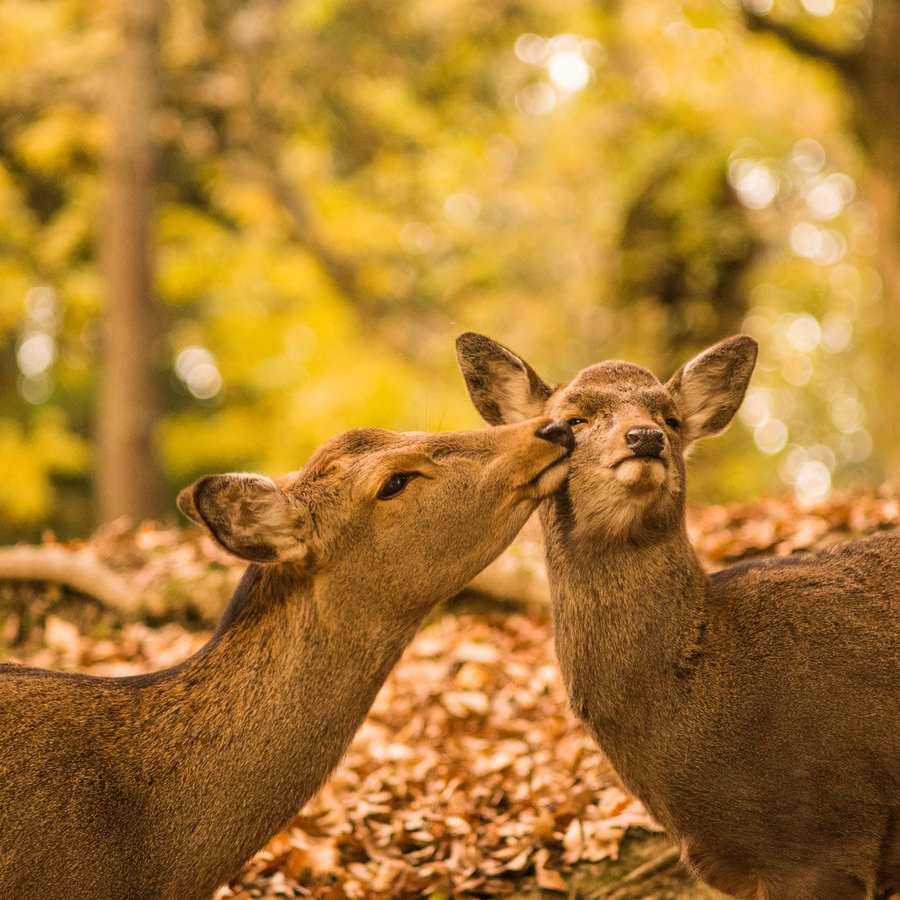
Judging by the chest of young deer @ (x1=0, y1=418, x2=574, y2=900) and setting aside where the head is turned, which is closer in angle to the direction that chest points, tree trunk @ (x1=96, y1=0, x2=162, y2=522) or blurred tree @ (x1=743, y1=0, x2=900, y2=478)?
the blurred tree

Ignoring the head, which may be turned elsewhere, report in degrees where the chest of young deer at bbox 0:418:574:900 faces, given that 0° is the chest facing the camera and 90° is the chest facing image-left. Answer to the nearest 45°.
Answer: approximately 270°

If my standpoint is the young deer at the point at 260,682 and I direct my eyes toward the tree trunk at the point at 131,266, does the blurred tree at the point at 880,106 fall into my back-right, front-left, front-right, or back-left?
front-right

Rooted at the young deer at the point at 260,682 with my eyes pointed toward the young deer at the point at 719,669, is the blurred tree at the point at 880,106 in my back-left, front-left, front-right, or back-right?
front-left

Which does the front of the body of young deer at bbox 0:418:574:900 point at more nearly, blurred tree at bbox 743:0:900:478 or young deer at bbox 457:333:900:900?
the young deer

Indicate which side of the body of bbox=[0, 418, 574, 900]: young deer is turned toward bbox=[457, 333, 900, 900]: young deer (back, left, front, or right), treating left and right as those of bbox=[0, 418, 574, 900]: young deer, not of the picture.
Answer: front

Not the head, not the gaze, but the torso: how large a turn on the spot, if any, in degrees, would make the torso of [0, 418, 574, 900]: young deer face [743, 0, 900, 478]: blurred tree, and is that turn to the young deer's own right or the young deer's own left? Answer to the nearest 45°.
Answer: approximately 45° to the young deer's own left

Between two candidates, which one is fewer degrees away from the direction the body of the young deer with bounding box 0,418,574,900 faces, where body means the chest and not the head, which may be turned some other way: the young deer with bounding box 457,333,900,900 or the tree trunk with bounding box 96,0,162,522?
the young deer

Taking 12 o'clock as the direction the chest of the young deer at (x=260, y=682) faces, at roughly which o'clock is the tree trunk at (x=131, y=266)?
The tree trunk is roughly at 9 o'clock from the young deer.
